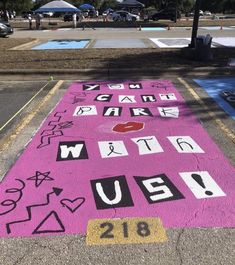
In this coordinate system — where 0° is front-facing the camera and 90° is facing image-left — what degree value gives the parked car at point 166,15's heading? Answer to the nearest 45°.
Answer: approximately 90°

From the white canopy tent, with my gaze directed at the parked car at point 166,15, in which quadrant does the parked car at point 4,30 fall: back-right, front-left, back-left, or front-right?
back-right

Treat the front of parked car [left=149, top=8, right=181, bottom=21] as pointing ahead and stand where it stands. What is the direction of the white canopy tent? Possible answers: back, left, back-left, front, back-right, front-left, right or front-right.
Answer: front-left
